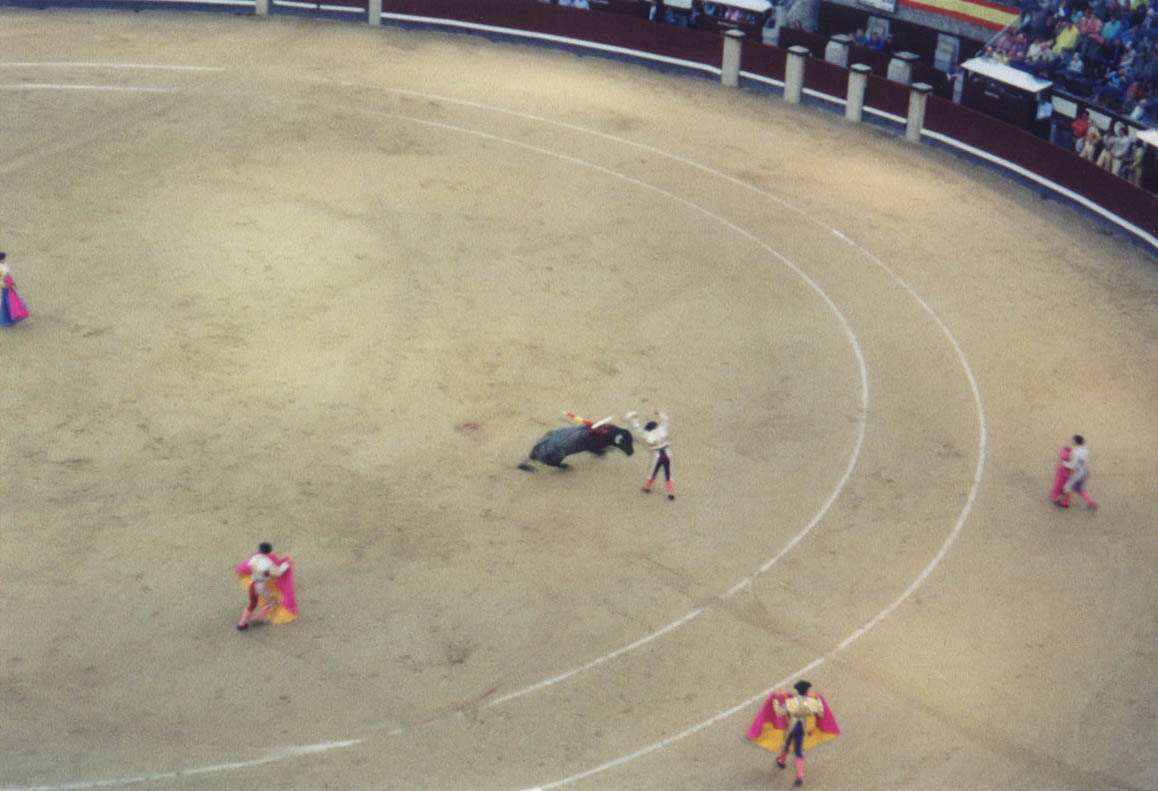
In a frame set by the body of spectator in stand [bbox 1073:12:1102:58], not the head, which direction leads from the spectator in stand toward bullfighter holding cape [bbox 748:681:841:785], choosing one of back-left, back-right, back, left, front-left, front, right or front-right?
front-left

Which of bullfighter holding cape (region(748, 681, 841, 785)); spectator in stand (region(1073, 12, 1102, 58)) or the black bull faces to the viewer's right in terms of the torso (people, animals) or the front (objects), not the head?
the black bull

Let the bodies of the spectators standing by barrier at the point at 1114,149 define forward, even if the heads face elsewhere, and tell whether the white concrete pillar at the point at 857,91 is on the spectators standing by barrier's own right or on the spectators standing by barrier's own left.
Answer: on the spectators standing by barrier's own right

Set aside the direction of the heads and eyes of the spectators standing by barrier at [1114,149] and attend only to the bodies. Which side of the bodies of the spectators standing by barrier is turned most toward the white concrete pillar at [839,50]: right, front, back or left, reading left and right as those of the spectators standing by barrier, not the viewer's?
right

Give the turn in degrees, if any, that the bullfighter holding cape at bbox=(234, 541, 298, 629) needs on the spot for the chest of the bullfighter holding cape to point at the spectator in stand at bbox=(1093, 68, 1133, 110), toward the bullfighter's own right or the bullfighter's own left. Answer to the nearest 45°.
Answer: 0° — they already face them

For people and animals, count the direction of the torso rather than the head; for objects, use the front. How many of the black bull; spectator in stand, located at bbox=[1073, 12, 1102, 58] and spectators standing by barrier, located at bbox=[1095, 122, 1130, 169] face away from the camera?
0

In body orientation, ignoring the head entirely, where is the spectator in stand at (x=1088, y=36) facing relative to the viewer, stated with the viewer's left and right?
facing the viewer and to the left of the viewer

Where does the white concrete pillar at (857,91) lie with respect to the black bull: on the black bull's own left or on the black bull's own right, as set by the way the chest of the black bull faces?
on the black bull's own left

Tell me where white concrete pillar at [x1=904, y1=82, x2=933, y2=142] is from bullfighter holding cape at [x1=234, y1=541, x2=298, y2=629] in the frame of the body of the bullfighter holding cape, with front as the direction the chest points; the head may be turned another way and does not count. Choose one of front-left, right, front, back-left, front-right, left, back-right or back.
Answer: front

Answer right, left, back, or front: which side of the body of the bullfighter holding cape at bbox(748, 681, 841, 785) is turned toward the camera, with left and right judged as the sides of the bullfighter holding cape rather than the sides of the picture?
back

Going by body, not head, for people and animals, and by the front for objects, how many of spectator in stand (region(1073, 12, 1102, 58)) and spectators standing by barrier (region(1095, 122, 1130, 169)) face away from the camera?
0

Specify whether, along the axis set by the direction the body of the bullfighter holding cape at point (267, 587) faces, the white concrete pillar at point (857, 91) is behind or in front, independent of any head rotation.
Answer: in front

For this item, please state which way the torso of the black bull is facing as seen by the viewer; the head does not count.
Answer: to the viewer's right

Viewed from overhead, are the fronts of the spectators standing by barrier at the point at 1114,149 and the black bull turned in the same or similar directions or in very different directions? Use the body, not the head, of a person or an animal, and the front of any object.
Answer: very different directions

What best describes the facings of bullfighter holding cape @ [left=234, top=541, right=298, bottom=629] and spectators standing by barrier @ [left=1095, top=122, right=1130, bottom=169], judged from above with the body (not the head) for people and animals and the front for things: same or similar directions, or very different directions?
very different directions

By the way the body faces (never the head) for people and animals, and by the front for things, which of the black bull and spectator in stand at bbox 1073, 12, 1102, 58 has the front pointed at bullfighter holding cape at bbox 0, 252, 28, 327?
the spectator in stand

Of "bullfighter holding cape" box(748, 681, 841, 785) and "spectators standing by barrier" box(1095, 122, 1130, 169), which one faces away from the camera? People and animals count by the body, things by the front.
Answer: the bullfighter holding cape
